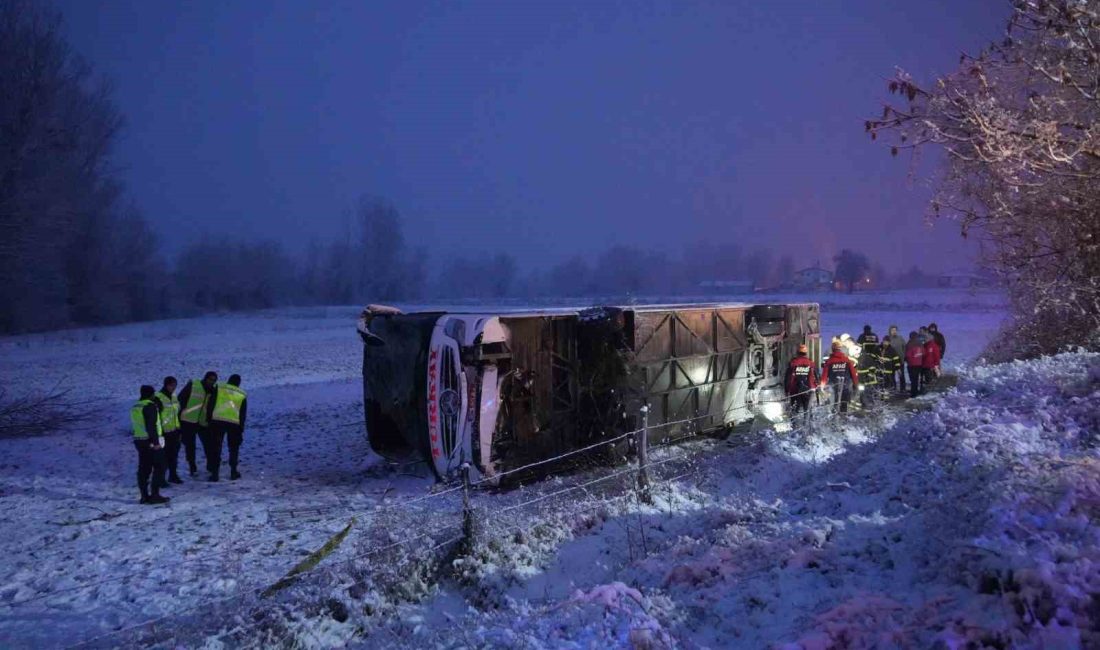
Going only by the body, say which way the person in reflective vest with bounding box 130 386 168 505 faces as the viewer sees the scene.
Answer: to the viewer's right

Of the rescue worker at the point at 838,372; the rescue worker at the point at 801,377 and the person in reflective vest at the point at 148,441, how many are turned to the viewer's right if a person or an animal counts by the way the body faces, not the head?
1

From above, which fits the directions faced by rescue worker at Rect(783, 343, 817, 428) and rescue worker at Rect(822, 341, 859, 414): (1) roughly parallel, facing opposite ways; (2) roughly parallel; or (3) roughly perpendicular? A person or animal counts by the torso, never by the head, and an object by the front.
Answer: roughly parallel

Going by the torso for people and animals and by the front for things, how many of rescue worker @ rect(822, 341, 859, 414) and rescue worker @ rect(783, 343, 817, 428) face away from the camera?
2

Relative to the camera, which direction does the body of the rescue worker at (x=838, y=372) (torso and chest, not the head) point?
away from the camera

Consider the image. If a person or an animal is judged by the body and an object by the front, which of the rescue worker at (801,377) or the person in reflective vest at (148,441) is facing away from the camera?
the rescue worker

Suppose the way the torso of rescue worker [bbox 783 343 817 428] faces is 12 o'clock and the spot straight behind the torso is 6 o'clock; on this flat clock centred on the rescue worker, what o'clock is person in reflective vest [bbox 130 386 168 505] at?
The person in reflective vest is roughly at 8 o'clock from the rescue worker.

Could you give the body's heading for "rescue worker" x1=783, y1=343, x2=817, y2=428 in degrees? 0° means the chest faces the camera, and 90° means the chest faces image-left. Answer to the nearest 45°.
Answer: approximately 180°

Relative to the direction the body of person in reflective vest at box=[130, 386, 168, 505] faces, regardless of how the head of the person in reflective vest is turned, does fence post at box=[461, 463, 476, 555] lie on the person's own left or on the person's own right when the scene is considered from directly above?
on the person's own right
